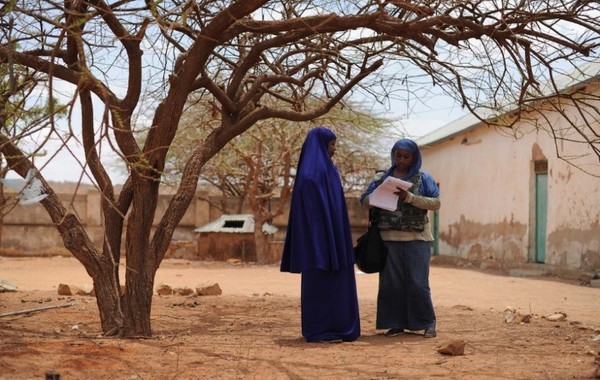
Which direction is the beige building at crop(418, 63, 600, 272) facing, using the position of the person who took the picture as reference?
facing the viewer and to the left of the viewer

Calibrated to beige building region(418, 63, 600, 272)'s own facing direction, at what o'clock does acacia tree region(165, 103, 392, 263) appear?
The acacia tree is roughly at 2 o'clock from the beige building.

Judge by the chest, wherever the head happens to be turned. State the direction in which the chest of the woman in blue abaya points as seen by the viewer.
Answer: to the viewer's right

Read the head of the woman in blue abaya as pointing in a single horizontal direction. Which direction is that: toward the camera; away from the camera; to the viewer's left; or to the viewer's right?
to the viewer's right

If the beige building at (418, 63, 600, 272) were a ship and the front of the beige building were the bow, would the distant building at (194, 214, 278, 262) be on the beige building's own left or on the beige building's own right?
on the beige building's own right

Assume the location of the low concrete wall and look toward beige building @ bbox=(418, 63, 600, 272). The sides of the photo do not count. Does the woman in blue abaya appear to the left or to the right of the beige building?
right

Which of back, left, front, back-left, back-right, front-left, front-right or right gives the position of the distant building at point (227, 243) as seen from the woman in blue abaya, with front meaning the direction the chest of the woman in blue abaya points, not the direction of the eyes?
left

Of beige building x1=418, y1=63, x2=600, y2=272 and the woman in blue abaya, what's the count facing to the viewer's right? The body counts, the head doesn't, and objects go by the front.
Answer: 1

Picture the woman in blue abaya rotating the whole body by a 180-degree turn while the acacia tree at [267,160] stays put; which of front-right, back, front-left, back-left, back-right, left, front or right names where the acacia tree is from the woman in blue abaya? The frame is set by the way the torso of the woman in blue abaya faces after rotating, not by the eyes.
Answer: right
